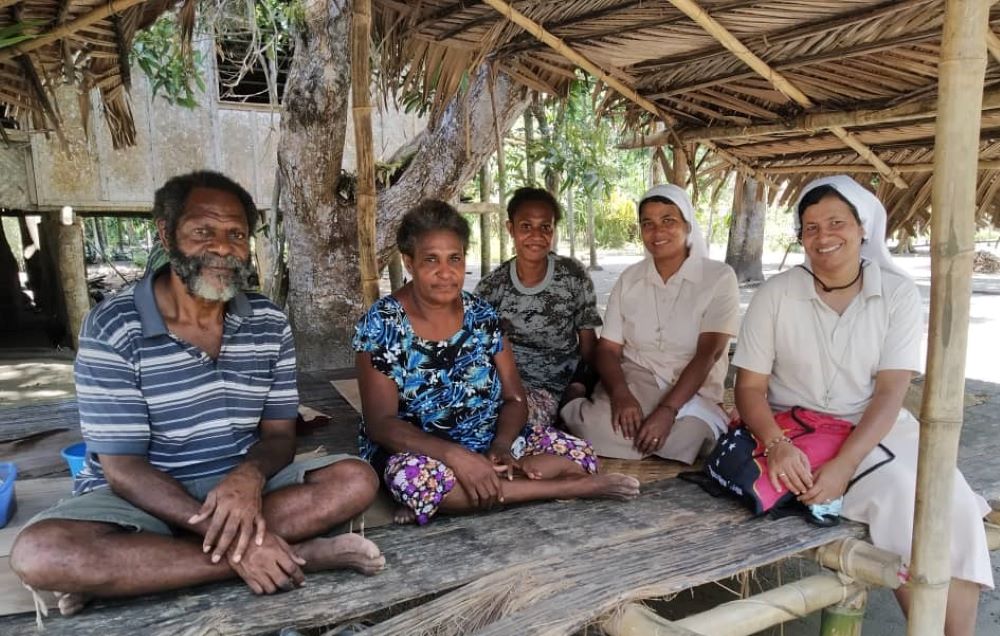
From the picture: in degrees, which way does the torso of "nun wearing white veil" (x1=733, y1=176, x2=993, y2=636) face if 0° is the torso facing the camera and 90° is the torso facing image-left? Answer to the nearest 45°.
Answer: approximately 0°

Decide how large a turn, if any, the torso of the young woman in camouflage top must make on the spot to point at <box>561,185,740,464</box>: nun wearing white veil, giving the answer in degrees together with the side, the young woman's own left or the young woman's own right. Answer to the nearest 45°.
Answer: approximately 45° to the young woman's own left

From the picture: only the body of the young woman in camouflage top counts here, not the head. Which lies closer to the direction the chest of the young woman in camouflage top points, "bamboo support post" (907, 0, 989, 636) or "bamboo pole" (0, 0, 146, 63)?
the bamboo support post

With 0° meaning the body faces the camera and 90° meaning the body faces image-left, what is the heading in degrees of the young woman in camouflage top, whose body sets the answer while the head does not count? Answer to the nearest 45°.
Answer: approximately 0°

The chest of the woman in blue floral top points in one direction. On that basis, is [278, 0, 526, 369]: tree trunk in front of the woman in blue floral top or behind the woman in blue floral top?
behind

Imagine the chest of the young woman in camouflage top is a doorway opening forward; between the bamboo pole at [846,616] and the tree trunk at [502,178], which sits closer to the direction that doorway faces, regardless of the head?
the bamboo pole

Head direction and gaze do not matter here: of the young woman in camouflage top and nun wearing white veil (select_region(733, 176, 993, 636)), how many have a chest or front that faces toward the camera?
2

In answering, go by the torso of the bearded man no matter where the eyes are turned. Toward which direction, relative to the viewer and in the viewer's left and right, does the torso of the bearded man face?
facing the viewer and to the right of the viewer

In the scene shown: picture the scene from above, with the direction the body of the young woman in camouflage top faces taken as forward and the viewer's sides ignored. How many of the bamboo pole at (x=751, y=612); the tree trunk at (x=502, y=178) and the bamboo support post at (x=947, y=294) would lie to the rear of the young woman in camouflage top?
1

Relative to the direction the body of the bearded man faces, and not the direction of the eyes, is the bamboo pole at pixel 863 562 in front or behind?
in front
